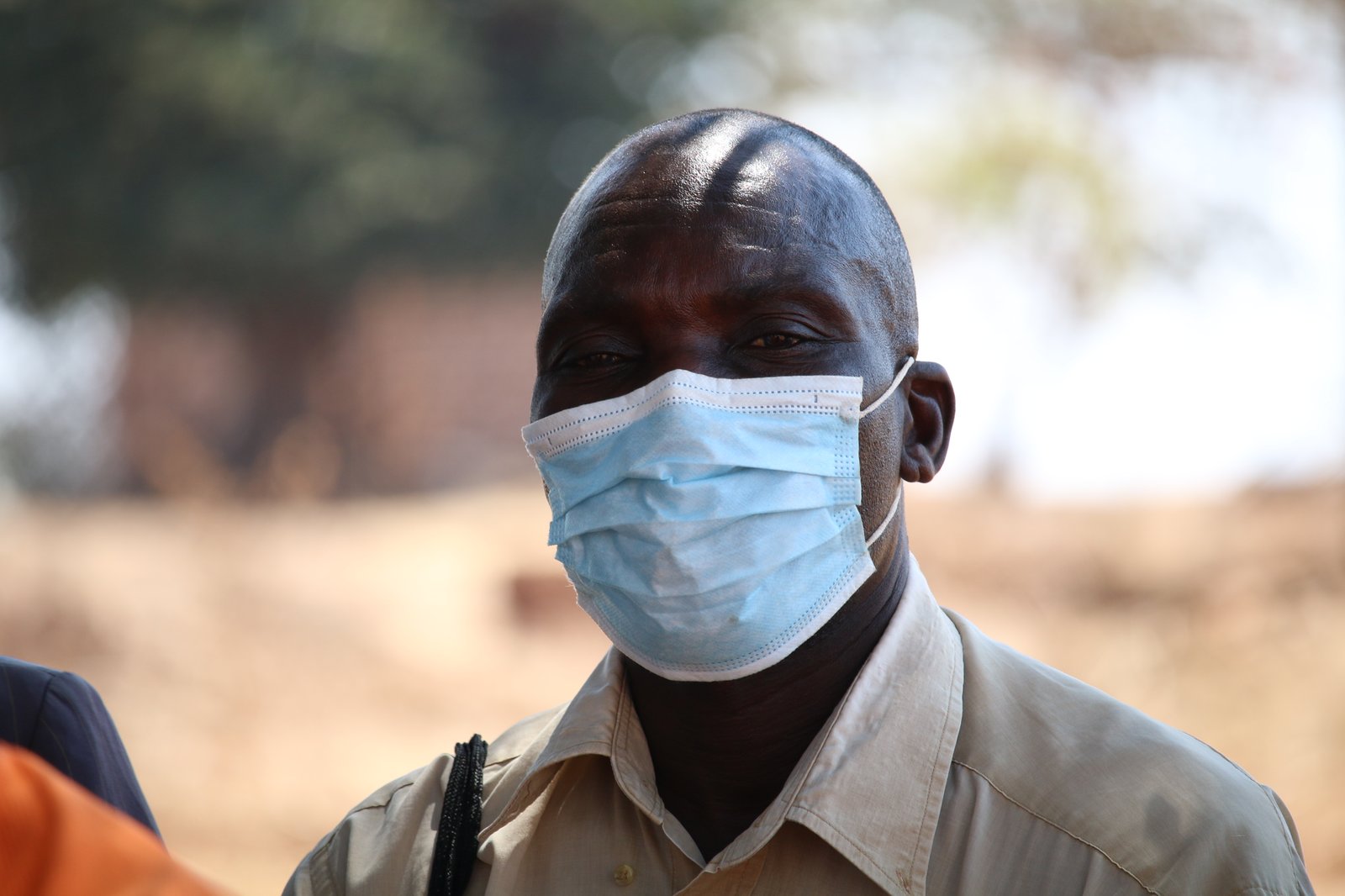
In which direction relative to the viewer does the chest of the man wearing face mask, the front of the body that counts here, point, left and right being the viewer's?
facing the viewer and to the left of the viewer

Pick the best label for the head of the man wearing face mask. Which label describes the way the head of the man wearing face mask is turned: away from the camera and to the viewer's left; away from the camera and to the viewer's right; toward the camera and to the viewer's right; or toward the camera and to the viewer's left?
toward the camera and to the viewer's left
